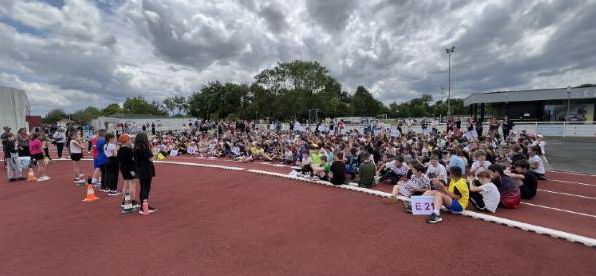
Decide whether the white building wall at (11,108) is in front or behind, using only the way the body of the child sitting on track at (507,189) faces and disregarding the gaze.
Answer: in front

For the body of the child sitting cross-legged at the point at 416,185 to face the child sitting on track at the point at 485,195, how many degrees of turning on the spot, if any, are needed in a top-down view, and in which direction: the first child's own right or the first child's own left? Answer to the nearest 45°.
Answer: approximately 135° to the first child's own left

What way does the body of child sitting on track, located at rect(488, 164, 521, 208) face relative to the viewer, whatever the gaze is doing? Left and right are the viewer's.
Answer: facing to the left of the viewer

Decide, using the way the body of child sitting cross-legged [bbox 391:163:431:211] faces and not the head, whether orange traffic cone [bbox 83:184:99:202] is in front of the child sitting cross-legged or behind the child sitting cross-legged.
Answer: in front

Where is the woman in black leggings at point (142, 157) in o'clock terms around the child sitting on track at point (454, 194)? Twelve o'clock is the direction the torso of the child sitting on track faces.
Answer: The woman in black leggings is roughly at 11 o'clock from the child sitting on track.

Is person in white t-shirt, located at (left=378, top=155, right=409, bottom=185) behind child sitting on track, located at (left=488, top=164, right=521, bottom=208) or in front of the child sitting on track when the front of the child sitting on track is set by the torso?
in front

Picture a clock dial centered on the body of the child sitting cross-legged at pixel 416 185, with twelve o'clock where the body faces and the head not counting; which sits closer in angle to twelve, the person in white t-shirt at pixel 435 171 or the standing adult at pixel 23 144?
the standing adult

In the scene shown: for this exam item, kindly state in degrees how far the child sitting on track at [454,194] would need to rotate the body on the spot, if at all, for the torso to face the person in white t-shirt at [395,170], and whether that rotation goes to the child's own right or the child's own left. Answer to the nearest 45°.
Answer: approximately 45° to the child's own right

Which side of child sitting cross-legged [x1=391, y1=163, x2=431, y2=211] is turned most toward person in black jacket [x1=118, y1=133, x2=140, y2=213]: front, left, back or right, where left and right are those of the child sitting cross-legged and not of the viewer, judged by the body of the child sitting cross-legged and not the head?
front

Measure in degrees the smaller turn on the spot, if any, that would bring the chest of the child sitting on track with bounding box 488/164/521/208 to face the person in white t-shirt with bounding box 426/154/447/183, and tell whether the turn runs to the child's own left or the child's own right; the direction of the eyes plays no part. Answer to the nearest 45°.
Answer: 0° — they already face them

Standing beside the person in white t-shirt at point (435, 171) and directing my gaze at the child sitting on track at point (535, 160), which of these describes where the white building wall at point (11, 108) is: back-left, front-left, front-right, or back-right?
back-left

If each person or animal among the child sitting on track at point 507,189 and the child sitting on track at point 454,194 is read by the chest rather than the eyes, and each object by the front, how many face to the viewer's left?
2

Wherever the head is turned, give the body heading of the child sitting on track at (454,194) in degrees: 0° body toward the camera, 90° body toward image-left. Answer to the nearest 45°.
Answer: approximately 90°
